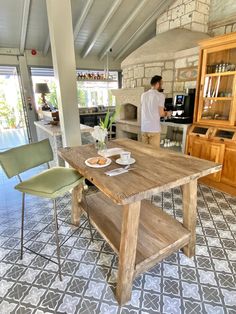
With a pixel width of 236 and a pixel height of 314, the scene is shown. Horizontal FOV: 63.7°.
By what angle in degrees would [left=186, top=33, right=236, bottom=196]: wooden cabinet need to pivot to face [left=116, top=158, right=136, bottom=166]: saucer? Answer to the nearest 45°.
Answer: approximately 45° to its left

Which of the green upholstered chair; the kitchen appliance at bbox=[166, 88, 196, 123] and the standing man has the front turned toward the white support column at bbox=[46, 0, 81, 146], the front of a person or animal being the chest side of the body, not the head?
the kitchen appliance

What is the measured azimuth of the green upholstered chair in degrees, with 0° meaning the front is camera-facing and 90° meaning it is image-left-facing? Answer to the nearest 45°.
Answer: approximately 315°

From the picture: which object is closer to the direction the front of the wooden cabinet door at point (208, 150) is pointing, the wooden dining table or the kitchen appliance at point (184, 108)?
the wooden dining table

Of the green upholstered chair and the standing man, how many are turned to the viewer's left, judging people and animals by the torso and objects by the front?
0

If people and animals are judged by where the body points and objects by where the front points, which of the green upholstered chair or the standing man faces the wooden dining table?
the green upholstered chair

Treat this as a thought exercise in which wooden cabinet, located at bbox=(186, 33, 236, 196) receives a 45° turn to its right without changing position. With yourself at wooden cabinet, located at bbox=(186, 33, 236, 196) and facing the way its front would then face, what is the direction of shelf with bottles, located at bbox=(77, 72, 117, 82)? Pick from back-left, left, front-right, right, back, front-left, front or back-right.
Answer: front-right

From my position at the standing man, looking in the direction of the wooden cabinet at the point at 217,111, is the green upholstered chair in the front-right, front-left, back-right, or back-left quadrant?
back-right

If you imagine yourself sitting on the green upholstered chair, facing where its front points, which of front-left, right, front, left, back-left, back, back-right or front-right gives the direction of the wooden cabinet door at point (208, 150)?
front-left

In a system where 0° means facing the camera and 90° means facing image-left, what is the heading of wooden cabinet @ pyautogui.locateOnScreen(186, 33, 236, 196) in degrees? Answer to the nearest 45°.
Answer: approximately 45°

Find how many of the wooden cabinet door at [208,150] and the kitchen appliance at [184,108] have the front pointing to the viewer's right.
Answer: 0

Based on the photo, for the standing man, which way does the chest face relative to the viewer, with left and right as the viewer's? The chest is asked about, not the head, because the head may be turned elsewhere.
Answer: facing away from the viewer and to the right of the viewer
